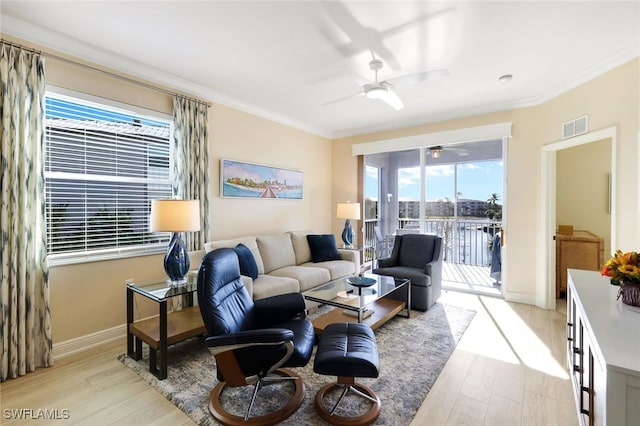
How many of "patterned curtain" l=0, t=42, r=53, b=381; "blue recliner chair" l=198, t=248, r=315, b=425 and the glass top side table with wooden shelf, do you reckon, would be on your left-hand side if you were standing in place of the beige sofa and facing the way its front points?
0

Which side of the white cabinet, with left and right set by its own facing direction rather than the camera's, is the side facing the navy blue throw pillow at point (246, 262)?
front

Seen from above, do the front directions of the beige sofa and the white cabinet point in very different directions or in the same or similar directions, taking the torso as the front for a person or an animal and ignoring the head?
very different directions

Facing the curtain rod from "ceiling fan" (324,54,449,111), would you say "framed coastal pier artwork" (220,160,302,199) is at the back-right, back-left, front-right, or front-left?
front-right

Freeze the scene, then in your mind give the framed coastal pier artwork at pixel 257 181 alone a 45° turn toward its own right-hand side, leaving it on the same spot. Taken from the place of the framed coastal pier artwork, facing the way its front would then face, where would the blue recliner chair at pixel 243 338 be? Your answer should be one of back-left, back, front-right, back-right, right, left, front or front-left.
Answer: front

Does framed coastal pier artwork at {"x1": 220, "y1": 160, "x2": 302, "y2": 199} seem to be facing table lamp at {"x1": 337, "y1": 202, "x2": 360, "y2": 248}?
no

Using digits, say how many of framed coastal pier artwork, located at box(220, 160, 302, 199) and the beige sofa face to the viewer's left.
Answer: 0

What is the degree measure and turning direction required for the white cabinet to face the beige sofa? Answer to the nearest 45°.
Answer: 0° — it already faces it

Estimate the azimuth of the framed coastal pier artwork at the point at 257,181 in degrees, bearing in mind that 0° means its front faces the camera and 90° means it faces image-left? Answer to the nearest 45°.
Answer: approximately 315°

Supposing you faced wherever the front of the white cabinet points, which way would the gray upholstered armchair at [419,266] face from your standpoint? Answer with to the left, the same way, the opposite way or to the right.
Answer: to the left

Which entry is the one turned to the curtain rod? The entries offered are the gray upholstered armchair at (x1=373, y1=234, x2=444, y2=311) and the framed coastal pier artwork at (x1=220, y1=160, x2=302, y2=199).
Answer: the gray upholstered armchair

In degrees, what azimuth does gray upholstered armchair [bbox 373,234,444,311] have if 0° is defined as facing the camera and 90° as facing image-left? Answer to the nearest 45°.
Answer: approximately 45°

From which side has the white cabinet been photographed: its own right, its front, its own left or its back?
left

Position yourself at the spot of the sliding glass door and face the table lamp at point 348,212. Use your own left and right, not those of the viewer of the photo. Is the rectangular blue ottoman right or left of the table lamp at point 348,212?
left
